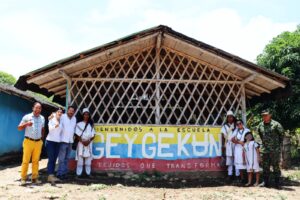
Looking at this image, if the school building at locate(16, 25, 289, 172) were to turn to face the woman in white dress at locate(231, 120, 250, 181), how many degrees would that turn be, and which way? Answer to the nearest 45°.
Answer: approximately 90° to its left

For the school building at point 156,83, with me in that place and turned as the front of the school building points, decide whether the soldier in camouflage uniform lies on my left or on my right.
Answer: on my left

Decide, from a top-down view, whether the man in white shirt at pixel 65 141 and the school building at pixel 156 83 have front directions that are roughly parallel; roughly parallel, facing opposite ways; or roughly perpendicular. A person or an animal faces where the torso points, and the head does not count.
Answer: roughly parallel

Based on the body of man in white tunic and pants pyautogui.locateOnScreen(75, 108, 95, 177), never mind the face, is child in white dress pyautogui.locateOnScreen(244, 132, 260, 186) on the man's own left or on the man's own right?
on the man's own left

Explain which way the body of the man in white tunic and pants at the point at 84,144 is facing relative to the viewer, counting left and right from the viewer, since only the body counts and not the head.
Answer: facing the viewer

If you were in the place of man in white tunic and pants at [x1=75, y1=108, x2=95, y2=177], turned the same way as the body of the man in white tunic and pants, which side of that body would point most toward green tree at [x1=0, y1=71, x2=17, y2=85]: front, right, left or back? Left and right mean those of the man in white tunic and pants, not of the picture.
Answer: back

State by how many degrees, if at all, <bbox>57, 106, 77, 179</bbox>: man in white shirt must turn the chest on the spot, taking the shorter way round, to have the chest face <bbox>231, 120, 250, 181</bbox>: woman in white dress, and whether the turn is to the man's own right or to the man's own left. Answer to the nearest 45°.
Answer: approximately 90° to the man's own left

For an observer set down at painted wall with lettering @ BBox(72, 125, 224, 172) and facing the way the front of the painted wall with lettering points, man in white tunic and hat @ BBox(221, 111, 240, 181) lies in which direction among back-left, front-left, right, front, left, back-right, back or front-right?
left

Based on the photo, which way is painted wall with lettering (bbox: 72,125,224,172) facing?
toward the camera
